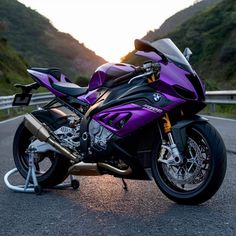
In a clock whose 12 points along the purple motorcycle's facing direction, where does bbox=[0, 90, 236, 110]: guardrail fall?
The guardrail is roughly at 8 o'clock from the purple motorcycle.

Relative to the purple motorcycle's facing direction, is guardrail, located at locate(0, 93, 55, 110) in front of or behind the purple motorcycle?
behind

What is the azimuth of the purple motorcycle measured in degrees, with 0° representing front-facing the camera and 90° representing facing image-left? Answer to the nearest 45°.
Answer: approximately 315°

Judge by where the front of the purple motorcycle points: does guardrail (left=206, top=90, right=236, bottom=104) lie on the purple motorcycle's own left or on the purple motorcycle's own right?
on the purple motorcycle's own left
